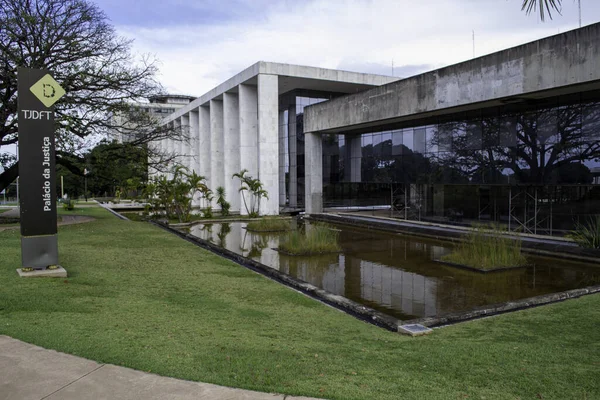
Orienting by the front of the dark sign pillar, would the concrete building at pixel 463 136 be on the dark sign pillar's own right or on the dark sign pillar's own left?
on the dark sign pillar's own left

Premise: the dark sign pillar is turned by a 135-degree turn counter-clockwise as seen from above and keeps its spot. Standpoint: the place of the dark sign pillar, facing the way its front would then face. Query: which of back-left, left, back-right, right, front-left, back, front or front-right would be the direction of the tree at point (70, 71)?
front-left

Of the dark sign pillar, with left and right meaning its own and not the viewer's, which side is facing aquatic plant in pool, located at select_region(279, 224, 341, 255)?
left

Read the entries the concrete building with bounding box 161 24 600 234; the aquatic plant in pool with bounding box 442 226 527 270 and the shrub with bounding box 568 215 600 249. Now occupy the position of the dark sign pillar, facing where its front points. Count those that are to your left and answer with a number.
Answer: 3

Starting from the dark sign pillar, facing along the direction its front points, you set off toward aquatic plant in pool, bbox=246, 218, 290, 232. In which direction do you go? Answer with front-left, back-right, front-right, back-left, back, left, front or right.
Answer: back-left

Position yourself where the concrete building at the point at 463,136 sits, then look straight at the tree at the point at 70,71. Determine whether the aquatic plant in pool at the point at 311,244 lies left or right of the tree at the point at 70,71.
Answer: left

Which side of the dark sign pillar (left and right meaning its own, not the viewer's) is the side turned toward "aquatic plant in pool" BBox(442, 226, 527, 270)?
left

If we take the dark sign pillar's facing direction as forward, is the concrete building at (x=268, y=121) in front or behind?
behind

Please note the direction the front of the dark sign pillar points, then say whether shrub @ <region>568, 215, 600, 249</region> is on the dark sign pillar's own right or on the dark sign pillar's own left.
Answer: on the dark sign pillar's own left

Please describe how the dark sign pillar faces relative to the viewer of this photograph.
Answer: facing the viewer
